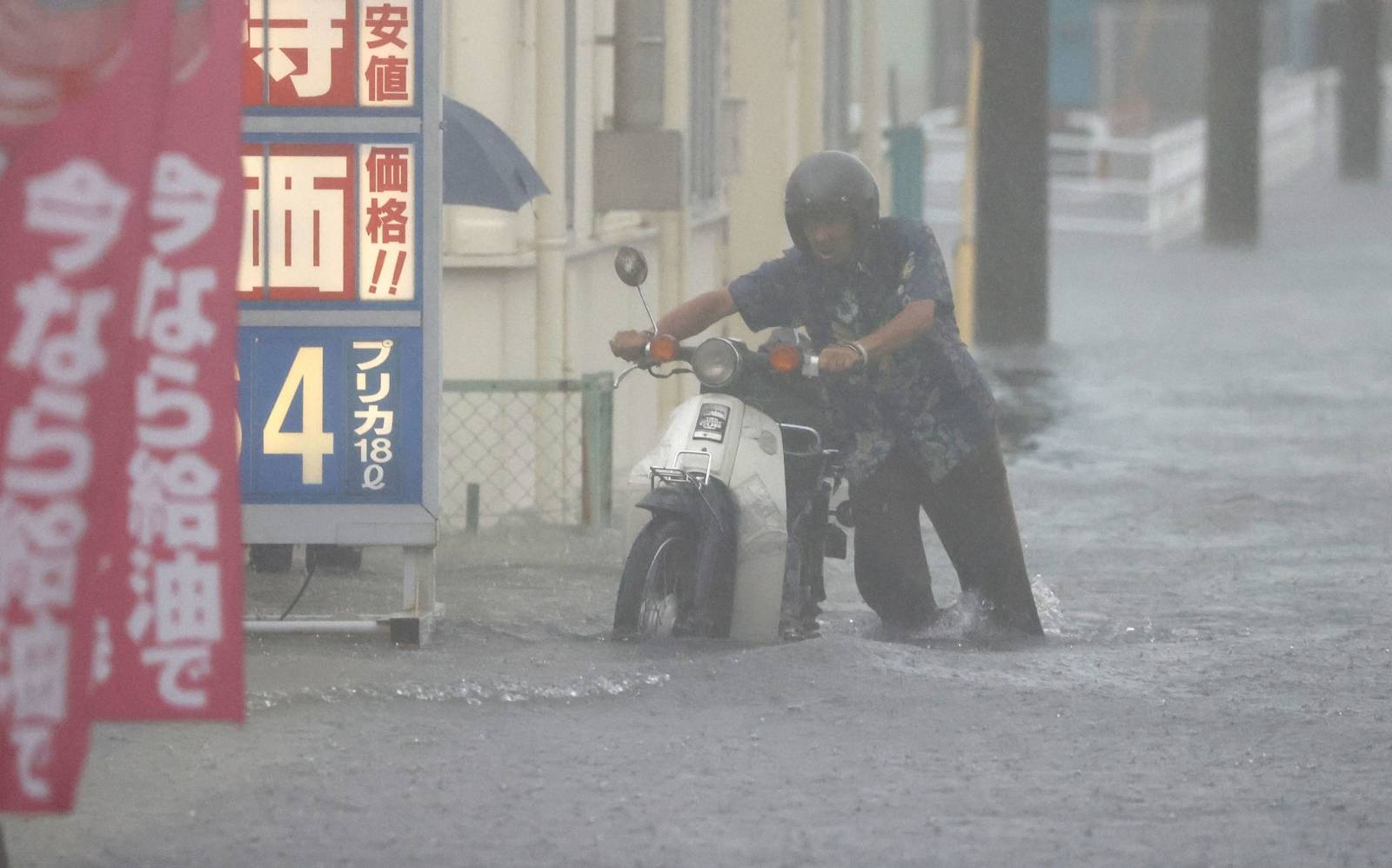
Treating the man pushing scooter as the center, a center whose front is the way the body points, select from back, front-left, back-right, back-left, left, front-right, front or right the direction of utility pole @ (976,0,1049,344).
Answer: back-right

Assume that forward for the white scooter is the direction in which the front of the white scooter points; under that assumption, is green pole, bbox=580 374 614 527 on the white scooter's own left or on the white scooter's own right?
on the white scooter's own right

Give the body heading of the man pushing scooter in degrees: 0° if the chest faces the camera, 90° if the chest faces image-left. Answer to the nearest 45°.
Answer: approximately 45°

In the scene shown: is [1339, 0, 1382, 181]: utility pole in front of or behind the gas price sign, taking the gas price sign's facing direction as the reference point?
behind

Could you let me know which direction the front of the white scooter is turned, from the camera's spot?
facing the viewer and to the left of the viewer

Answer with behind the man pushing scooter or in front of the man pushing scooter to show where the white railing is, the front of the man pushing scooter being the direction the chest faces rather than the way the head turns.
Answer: behind

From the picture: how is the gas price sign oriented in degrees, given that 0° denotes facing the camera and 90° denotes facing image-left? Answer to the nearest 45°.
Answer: approximately 0°

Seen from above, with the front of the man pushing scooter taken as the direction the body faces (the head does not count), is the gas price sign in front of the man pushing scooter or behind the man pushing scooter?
in front

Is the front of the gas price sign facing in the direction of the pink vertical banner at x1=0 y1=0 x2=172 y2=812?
yes

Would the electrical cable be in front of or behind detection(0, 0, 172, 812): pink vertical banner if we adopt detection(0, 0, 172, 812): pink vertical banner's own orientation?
behind

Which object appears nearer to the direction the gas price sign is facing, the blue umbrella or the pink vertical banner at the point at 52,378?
the pink vertical banner

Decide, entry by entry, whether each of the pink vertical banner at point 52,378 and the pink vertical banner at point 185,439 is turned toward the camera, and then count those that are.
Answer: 2
